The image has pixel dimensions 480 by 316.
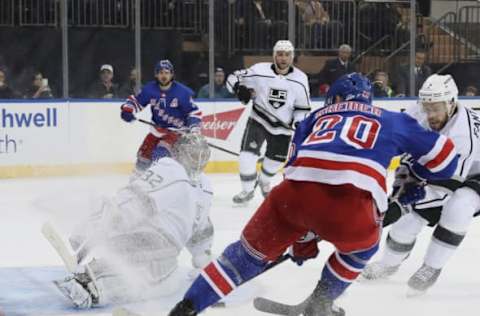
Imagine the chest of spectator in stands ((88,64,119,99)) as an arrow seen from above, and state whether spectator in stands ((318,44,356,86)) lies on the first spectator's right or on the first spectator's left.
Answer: on the first spectator's left

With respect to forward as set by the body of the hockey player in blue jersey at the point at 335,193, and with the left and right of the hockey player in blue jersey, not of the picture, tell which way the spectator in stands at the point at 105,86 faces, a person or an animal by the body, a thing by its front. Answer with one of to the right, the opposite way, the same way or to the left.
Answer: the opposite way

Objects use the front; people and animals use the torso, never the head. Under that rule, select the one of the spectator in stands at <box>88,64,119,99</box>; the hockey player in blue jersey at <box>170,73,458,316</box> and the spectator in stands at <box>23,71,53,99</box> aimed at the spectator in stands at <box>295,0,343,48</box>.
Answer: the hockey player in blue jersey

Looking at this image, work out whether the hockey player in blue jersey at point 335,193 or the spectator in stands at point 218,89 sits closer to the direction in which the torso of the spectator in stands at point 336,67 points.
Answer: the hockey player in blue jersey

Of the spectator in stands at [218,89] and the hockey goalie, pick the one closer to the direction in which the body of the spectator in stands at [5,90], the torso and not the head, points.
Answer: the hockey goalie

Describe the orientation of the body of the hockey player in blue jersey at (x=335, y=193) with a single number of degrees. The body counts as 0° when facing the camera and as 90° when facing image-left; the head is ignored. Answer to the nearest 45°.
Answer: approximately 180°

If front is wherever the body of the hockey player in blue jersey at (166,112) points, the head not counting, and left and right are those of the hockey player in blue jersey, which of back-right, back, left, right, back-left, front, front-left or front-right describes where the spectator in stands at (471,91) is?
back-left

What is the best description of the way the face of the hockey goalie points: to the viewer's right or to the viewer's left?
to the viewer's right

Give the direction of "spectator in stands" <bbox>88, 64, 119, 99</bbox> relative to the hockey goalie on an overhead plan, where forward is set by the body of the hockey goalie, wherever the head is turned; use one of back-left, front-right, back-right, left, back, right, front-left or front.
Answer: back-left

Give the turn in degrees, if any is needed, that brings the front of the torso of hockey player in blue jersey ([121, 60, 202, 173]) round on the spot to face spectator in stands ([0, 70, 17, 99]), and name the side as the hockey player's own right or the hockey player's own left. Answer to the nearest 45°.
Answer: approximately 135° to the hockey player's own right
